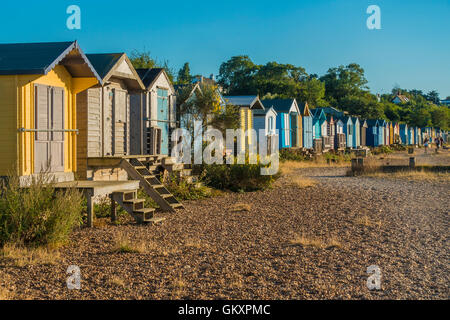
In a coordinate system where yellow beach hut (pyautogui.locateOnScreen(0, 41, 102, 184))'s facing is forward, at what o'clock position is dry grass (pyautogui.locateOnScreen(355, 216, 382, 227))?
The dry grass is roughly at 11 o'clock from the yellow beach hut.

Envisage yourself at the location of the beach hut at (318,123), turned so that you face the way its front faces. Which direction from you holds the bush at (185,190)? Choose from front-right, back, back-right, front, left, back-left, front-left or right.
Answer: front-right

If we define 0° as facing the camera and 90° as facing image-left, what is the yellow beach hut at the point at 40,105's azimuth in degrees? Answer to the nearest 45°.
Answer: approximately 315°

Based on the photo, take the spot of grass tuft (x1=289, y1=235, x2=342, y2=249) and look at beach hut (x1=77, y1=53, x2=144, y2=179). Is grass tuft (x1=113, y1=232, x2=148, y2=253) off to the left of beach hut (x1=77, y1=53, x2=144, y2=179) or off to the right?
left

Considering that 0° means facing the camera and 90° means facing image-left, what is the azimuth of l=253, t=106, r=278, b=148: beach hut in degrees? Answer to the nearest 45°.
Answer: approximately 315°

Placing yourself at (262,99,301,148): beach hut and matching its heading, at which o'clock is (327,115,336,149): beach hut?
(327,115,336,149): beach hut is roughly at 8 o'clock from (262,99,301,148): beach hut.

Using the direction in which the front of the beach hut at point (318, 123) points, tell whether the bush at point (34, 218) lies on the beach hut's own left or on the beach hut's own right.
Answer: on the beach hut's own right

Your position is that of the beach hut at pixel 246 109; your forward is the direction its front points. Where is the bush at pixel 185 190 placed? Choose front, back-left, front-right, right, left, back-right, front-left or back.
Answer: front-right

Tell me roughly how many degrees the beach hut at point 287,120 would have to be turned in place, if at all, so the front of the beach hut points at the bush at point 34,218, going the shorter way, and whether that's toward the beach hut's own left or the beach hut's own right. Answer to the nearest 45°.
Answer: approximately 45° to the beach hut's own right

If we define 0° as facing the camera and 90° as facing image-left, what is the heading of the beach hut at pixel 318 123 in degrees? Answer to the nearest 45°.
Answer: approximately 315°

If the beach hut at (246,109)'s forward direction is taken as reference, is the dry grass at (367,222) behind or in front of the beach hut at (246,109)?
in front

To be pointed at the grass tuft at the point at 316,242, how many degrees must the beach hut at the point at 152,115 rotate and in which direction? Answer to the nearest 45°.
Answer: approximately 45° to its right

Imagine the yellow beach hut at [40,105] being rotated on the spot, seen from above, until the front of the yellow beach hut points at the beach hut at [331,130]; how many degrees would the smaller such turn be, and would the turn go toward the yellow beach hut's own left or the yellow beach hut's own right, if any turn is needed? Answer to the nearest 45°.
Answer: approximately 90° to the yellow beach hut's own left

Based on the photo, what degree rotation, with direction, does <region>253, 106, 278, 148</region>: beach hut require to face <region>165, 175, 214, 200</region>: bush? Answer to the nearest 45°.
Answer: approximately 45° to its right

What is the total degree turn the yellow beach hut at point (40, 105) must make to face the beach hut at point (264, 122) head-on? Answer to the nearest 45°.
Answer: approximately 90° to its left

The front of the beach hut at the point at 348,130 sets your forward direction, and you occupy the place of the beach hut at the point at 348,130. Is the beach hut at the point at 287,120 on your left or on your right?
on your right

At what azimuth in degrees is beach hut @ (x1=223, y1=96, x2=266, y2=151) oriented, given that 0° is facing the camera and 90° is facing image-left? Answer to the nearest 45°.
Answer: approximately 315°

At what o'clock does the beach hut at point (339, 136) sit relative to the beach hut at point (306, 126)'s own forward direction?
the beach hut at point (339, 136) is roughly at 8 o'clock from the beach hut at point (306, 126).
